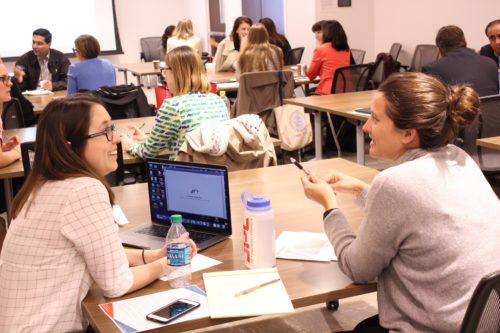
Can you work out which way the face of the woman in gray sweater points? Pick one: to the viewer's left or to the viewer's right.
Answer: to the viewer's left

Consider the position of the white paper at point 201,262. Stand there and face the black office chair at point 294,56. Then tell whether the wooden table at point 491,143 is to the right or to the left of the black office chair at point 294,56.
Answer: right

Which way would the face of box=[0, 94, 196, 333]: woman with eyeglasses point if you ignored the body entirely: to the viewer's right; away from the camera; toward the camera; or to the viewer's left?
to the viewer's right

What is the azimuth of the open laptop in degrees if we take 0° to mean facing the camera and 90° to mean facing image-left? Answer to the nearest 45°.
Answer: approximately 45°

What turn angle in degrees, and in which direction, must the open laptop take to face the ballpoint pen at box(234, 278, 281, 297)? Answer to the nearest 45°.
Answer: approximately 45° to its left

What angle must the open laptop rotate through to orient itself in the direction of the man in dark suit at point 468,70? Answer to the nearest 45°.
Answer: approximately 180°

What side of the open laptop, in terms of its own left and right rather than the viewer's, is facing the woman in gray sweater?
left

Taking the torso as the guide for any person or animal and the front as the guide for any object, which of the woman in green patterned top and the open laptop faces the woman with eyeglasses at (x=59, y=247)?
the open laptop
